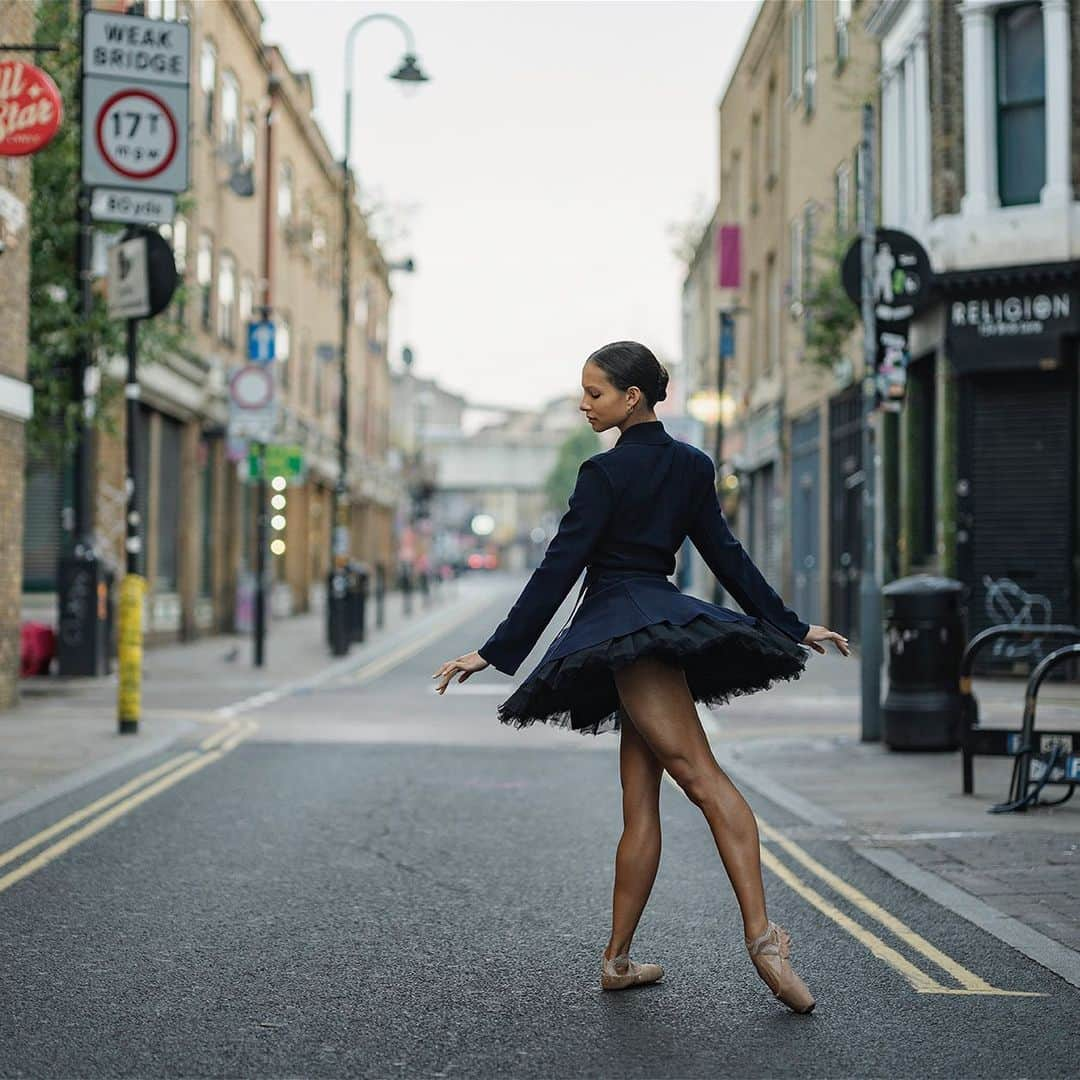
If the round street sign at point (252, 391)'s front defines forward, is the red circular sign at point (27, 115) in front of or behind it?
in front

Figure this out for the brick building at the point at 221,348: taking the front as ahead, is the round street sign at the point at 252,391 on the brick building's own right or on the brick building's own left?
on the brick building's own right

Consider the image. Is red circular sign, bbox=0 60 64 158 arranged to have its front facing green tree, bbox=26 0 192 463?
no

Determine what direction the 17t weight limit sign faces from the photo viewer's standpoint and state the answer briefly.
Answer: facing the viewer

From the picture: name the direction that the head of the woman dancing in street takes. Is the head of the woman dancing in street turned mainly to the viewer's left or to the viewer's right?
to the viewer's left

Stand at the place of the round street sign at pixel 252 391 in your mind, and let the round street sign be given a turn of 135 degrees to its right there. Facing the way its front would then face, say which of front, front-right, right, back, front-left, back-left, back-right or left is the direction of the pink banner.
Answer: right

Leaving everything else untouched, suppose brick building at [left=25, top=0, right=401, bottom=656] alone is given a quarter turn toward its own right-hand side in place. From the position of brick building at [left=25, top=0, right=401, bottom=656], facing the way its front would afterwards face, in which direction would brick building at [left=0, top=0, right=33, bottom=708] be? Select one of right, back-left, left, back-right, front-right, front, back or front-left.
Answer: front

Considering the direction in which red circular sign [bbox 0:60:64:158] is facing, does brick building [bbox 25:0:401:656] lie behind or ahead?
behind

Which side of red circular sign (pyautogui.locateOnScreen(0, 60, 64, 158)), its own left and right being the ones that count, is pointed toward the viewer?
front

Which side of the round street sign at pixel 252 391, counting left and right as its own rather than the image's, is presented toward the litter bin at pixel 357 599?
back

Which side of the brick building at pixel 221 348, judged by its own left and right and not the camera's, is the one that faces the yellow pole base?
right

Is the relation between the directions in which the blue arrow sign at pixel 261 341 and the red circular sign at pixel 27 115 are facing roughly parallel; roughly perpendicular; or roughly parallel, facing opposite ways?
roughly parallel

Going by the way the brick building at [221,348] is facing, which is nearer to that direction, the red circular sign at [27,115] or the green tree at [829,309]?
the green tree

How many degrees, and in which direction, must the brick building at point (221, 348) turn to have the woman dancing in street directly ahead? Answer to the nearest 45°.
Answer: approximately 90° to its right

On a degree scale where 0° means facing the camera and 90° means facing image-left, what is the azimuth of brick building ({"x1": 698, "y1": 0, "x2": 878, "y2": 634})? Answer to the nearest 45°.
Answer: approximately 90°

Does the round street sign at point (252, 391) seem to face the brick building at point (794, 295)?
no

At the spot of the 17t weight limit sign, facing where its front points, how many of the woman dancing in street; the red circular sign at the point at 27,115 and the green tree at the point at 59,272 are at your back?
1

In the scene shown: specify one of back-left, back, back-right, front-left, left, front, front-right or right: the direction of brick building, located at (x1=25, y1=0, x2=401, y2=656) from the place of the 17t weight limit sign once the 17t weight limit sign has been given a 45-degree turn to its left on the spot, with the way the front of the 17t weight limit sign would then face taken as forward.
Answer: back-left
